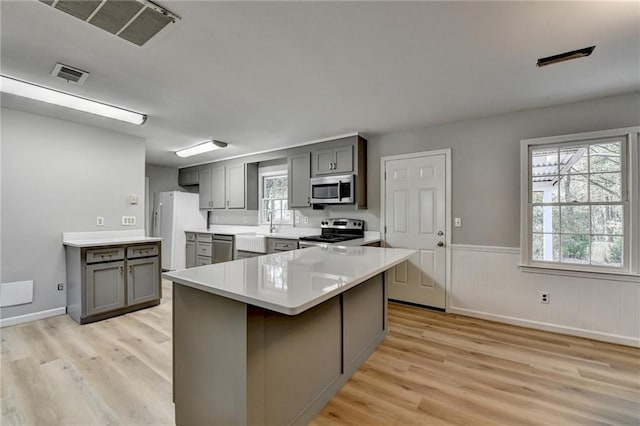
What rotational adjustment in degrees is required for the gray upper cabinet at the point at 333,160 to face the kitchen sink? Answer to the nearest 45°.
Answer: approximately 45° to its right

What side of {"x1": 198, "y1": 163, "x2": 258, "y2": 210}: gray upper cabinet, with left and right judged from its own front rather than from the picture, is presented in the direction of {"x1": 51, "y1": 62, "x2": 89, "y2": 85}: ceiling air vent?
front

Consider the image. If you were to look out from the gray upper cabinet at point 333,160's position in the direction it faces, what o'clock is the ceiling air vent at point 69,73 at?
The ceiling air vent is roughly at 12 o'clock from the gray upper cabinet.

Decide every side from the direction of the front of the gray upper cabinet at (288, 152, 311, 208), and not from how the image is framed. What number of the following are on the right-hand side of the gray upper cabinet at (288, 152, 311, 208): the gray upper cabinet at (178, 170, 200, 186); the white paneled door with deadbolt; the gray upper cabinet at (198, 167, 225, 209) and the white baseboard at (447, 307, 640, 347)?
2

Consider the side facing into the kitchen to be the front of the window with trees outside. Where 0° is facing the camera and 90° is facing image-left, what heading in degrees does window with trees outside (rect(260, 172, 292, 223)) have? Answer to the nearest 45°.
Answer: approximately 45°

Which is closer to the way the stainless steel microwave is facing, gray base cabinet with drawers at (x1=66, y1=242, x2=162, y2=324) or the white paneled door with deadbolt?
the gray base cabinet with drawers

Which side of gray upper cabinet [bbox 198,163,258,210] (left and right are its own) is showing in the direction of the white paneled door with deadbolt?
left

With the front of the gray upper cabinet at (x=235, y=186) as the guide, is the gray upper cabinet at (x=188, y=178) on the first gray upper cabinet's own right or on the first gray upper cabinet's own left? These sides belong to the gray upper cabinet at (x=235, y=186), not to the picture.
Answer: on the first gray upper cabinet's own right

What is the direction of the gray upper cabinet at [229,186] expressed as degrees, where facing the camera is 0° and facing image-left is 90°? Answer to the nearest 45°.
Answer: approximately 45°

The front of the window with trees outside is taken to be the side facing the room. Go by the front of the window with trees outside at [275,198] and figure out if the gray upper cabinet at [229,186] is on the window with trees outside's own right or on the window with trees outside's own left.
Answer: on the window with trees outside's own right

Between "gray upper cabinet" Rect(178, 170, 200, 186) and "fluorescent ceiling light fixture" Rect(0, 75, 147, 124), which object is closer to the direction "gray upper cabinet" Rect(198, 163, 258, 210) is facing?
the fluorescent ceiling light fixture
